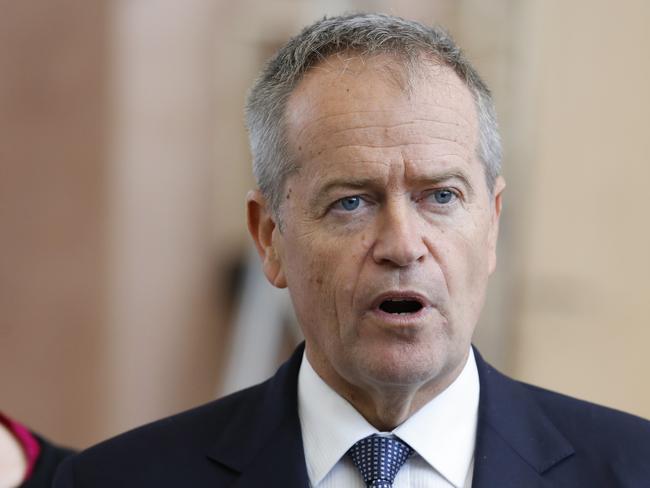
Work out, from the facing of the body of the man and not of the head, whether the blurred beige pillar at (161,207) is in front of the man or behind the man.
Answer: behind

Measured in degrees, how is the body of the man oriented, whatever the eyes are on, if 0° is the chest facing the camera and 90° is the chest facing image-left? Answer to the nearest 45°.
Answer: approximately 0°
